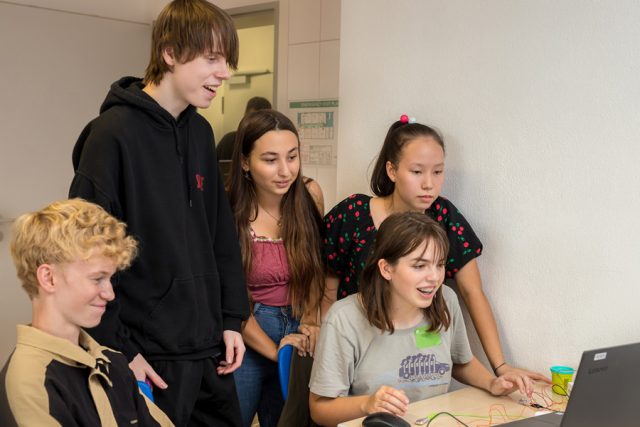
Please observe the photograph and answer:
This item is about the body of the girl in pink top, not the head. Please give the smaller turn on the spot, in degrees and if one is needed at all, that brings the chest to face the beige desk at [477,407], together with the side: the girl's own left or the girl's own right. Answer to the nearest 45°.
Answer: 0° — they already face it

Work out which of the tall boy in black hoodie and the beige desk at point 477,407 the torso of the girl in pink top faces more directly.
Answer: the beige desk

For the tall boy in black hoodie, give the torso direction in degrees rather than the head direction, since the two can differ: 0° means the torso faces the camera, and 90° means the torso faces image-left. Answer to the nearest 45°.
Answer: approximately 315°

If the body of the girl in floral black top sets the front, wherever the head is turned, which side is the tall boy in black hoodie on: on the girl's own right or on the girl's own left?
on the girl's own right

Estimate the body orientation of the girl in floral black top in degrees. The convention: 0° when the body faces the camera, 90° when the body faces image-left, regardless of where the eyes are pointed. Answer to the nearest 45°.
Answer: approximately 315°

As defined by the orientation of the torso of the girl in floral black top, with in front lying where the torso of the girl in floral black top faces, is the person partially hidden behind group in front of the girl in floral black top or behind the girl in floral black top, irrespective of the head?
behind
